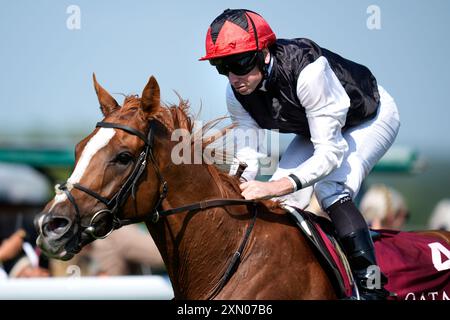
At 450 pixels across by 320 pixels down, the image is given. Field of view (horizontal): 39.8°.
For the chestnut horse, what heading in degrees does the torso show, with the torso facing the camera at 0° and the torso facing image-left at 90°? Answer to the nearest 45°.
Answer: approximately 45°

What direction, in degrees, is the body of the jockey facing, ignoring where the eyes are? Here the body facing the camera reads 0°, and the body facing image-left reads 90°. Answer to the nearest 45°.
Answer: approximately 45°
